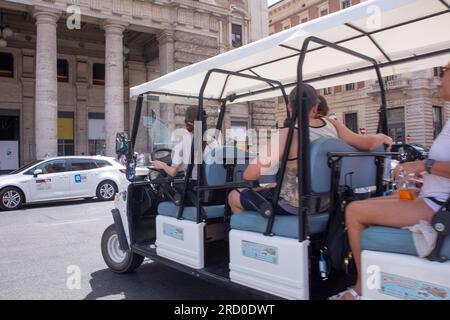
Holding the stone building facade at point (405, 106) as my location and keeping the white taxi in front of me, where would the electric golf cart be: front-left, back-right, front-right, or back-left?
front-left

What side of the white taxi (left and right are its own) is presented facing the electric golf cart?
left

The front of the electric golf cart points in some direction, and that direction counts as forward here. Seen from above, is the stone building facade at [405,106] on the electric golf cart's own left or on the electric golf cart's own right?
on the electric golf cart's own right

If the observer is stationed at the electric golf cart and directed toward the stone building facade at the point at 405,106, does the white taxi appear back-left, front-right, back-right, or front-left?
front-left

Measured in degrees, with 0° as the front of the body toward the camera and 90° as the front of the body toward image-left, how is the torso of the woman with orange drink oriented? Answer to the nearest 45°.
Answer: approximately 90°

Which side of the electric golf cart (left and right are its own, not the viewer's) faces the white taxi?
front

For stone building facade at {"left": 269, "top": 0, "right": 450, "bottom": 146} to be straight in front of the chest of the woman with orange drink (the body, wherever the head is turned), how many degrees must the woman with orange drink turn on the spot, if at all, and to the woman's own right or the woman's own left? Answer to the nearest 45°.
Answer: approximately 90° to the woman's own right

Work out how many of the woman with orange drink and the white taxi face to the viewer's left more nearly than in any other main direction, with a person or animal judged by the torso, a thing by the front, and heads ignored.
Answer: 2

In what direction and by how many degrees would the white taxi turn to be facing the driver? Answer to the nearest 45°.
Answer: approximately 90° to its left

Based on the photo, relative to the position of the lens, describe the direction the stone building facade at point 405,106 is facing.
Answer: facing the viewer and to the left of the viewer

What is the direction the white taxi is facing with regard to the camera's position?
facing to the left of the viewer

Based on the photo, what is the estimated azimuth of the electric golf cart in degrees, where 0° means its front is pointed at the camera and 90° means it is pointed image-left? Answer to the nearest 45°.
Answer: approximately 135°

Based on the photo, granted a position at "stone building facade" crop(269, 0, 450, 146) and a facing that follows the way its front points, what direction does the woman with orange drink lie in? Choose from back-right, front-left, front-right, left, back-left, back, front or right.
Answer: front-left

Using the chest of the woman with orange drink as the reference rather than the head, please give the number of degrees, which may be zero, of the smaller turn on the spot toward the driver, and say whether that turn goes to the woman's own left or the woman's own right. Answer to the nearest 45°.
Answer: approximately 45° to the woman's own right
